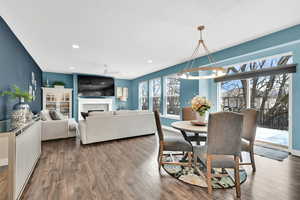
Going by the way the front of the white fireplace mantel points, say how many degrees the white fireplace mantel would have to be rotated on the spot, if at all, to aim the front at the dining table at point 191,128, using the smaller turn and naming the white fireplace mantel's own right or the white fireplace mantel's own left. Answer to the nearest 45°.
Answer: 0° — it already faces it

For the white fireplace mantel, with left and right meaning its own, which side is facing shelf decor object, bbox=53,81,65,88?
right

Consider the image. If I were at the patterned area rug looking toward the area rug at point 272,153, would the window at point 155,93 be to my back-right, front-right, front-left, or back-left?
front-left

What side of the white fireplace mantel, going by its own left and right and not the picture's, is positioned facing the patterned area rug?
front

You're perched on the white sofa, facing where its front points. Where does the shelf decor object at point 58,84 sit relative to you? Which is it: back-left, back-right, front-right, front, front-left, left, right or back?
front

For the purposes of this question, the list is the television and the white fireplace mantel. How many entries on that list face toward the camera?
2

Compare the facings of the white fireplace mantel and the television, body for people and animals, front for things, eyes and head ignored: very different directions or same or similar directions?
same or similar directions

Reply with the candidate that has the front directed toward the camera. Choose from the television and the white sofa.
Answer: the television

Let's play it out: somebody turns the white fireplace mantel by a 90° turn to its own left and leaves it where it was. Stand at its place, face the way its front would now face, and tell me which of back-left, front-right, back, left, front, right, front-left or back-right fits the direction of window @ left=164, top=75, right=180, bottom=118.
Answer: front-right

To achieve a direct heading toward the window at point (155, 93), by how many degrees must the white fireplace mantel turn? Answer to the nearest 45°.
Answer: approximately 45° to its left

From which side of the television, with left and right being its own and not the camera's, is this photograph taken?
front

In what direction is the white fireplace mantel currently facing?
toward the camera

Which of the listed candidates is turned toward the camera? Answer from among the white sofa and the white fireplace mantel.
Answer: the white fireplace mantel

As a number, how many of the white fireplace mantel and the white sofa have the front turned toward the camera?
1

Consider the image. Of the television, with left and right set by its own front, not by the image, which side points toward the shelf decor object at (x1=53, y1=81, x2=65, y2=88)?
right

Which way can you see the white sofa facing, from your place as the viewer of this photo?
facing away from the viewer and to the left of the viewer

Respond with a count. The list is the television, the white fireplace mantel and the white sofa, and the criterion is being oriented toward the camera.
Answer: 2
